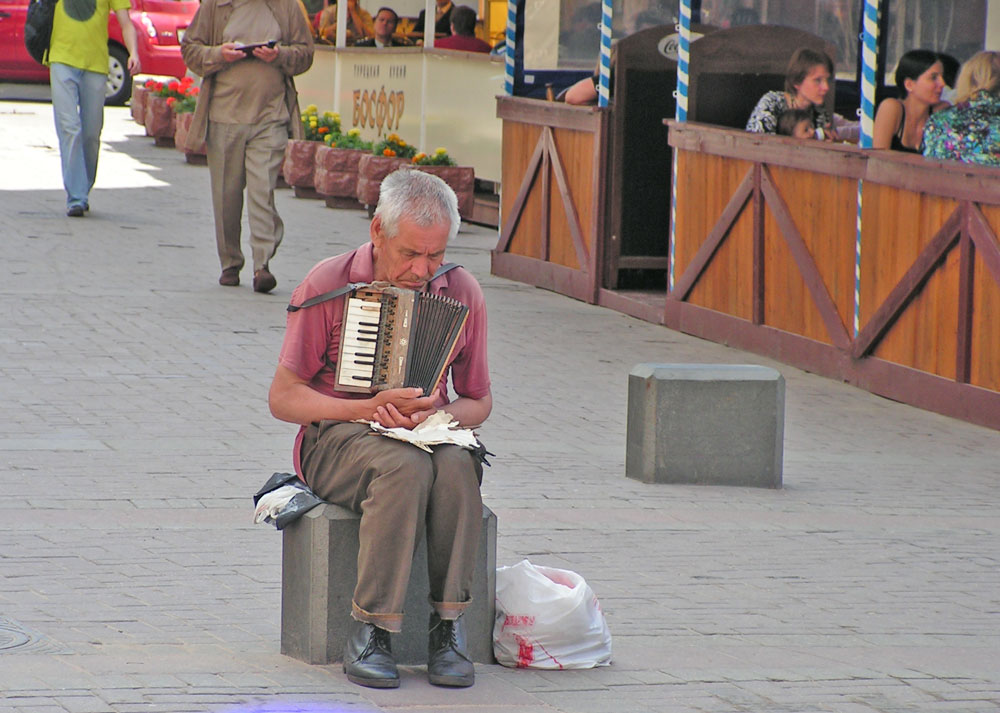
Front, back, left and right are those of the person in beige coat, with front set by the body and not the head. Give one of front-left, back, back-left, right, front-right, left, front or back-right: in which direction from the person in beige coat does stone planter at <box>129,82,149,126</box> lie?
back

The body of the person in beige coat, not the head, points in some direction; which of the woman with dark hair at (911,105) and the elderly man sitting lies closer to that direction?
the elderly man sitting

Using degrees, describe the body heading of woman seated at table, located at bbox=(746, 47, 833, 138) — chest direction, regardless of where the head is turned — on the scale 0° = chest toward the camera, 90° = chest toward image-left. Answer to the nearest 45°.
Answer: approximately 315°

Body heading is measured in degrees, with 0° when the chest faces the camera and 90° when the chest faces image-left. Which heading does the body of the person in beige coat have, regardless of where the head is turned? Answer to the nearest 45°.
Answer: approximately 0°

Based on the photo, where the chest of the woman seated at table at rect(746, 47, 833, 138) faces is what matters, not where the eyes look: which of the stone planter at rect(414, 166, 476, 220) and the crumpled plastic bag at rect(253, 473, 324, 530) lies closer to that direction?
the crumpled plastic bag
